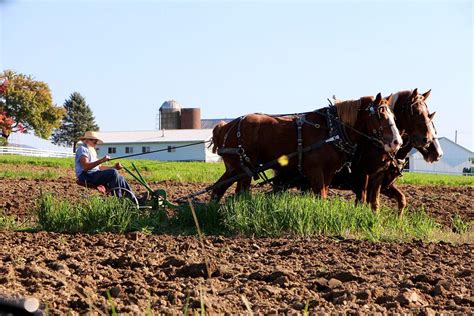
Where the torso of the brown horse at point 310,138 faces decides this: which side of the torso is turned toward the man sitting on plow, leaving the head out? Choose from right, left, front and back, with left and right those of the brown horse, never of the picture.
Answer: back

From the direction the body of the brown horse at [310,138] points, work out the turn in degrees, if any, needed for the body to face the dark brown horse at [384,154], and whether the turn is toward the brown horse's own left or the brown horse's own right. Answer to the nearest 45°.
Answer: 0° — it already faces it

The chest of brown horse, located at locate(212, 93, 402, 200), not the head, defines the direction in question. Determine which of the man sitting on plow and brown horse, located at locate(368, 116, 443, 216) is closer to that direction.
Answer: the brown horse

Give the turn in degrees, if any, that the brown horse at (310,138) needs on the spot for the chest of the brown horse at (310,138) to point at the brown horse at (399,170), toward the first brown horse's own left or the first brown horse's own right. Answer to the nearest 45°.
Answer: approximately 45° to the first brown horse's own left

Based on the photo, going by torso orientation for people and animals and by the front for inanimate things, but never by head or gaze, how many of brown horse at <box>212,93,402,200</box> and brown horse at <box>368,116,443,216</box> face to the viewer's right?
2

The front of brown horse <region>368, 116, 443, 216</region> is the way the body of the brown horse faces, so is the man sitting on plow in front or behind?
behind

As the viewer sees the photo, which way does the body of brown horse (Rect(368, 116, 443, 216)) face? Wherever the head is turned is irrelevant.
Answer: to the viewer's right

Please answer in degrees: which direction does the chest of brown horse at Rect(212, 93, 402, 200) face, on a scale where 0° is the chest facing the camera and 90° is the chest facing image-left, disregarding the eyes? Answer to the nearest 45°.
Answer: approximately 270°
